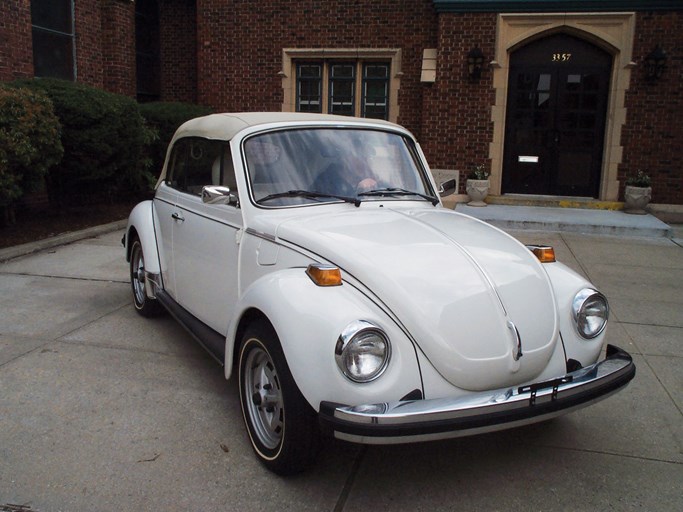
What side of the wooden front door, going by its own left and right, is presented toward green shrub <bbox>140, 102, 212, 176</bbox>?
right

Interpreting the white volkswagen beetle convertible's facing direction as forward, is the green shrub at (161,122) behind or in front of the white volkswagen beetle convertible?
behind

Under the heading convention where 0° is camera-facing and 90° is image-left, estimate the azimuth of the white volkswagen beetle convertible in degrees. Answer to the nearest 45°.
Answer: approximately 315°

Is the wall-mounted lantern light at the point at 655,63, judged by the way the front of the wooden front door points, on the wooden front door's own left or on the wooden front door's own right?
on the wooden front door's own left

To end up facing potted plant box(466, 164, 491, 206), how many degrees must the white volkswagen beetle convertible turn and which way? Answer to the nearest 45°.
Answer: approximately 135° to its left

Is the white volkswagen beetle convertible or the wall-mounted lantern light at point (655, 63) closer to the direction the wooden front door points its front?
the white volkswagen beetle convertible

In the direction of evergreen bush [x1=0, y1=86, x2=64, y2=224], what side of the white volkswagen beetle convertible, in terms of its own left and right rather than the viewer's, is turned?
back

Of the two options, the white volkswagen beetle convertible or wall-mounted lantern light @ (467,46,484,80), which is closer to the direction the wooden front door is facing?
the white volkswagen beetle convertible
